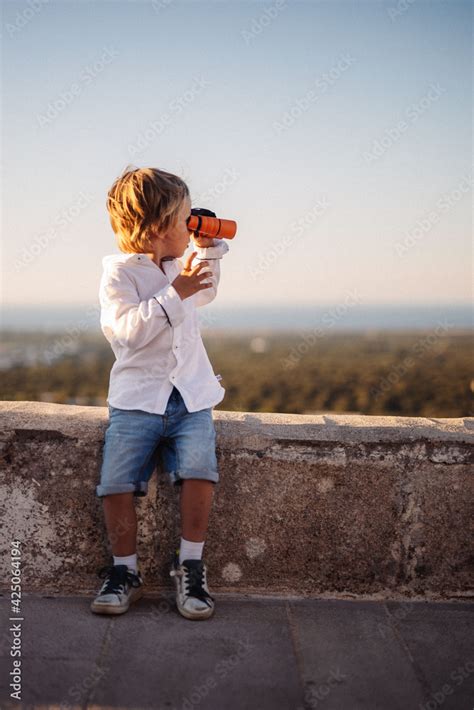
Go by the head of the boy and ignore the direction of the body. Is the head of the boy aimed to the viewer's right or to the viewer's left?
to the viewer's right

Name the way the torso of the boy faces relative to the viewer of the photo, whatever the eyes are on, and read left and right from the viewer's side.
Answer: facing the viewer and to the right of the viewer
